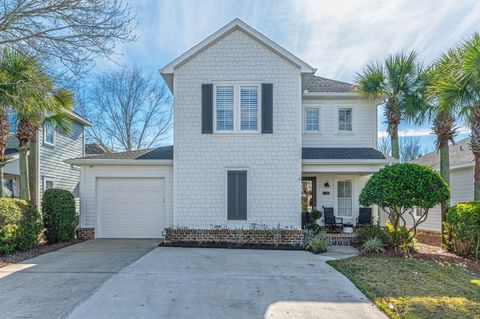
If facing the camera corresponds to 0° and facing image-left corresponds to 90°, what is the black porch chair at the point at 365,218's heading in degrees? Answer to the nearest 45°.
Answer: approximately 45°

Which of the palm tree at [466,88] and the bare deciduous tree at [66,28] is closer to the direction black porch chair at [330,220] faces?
the palm tree

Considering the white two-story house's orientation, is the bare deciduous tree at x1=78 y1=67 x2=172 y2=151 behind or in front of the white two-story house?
behind

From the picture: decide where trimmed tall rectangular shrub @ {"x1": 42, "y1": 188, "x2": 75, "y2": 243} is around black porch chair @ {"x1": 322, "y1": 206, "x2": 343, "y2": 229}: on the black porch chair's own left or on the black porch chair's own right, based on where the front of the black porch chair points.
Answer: on the black porch chair's own right

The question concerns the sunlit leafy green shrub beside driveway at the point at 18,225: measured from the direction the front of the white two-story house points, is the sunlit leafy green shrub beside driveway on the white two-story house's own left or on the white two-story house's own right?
on the white two-story house's own right

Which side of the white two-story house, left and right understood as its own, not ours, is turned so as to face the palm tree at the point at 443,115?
left

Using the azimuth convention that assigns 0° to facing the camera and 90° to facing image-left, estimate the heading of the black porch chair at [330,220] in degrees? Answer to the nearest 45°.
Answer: approximately 315°

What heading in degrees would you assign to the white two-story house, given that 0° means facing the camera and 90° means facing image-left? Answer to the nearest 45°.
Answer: approximately 0°
